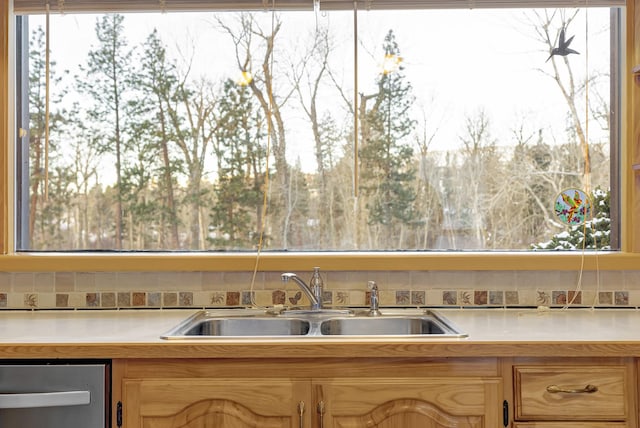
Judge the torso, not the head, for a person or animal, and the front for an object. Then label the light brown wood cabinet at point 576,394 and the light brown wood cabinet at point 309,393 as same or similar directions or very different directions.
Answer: same or similar directions

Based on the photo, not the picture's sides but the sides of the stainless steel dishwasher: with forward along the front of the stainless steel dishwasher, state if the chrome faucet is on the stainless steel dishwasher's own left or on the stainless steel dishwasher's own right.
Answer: on the stainless steel dishwasher's own left

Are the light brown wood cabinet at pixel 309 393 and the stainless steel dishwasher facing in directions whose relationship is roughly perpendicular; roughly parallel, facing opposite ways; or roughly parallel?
roughly parallel

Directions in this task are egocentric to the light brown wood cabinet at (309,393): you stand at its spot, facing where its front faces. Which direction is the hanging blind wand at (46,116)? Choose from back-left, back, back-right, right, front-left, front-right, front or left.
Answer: back-right

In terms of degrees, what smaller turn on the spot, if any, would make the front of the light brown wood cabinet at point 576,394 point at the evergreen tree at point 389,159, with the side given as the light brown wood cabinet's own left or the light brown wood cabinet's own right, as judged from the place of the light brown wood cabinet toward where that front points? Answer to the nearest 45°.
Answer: approximately 135° to the light brown wood cabinet's own right

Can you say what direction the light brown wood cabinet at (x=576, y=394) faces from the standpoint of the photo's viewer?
facing the viewer

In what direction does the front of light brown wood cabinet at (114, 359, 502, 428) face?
toward the camera

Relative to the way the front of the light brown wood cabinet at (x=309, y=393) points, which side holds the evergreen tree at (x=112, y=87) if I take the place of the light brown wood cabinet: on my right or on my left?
on my right

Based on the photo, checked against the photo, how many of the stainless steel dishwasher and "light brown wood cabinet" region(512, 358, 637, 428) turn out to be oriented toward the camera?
2

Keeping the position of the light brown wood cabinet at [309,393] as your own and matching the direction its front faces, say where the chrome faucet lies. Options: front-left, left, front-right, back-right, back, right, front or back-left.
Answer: back

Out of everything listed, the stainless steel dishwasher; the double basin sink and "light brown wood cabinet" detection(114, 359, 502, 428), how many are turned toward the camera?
3

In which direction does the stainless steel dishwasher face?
toward the camera

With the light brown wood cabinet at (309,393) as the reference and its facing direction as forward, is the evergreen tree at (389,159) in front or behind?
behind
